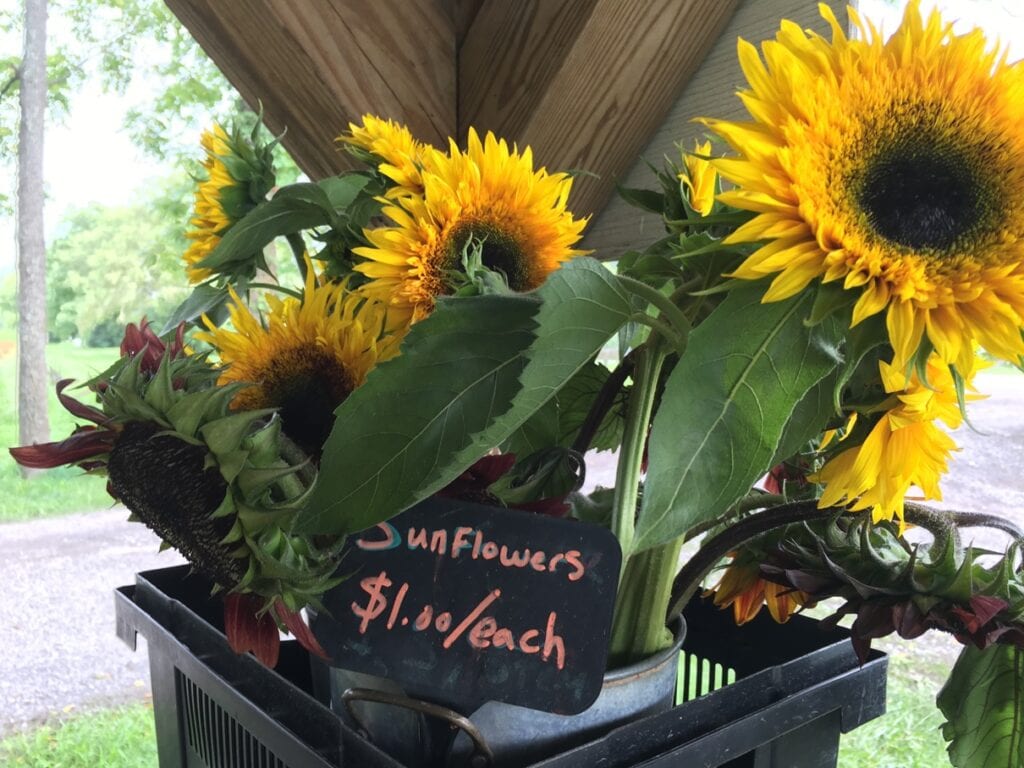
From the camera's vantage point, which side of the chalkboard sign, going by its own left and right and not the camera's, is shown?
front
